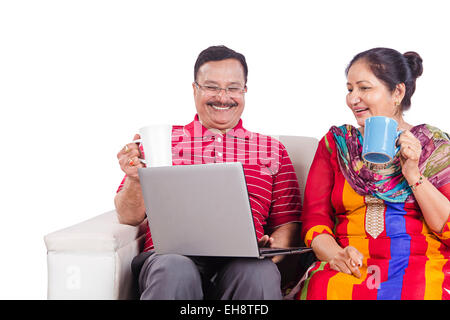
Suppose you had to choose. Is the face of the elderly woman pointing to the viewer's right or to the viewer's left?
to the viewer's left

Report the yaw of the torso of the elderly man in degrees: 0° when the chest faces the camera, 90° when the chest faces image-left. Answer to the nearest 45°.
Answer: approximately 0°
